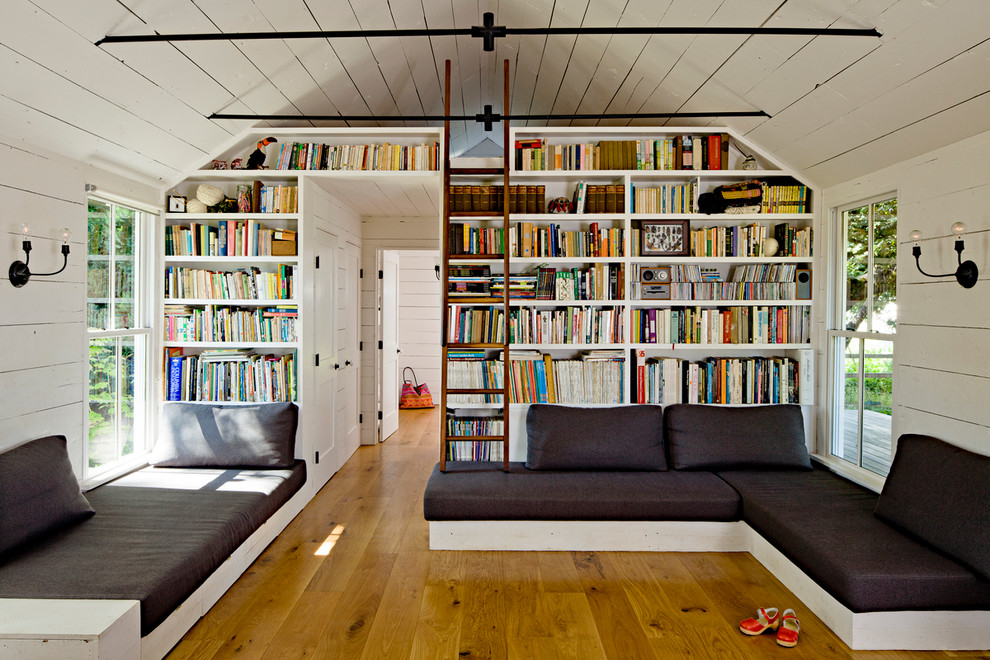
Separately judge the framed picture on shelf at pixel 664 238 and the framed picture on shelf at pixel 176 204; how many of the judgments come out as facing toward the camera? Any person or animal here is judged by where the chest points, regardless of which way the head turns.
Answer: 2

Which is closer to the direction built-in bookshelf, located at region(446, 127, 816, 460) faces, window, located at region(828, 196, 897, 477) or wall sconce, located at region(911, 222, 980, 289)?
the wall sconce

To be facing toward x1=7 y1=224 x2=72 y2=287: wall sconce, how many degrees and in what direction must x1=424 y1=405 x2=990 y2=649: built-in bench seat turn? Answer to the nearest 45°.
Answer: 0° — it already faces it

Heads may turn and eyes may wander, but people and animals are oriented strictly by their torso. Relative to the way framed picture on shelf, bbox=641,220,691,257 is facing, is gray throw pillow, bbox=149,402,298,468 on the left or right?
on its right

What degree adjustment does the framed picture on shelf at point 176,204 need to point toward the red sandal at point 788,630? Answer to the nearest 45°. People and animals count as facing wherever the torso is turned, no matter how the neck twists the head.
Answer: approximately 45° to its left

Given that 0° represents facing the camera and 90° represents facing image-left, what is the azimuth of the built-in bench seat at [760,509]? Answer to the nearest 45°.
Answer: approximately 45°

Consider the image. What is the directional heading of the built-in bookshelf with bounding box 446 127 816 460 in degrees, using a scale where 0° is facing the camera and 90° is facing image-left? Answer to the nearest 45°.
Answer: approximately 0°

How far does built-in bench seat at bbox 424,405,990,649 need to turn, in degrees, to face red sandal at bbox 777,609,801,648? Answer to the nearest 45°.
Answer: approximately 45° to its left
